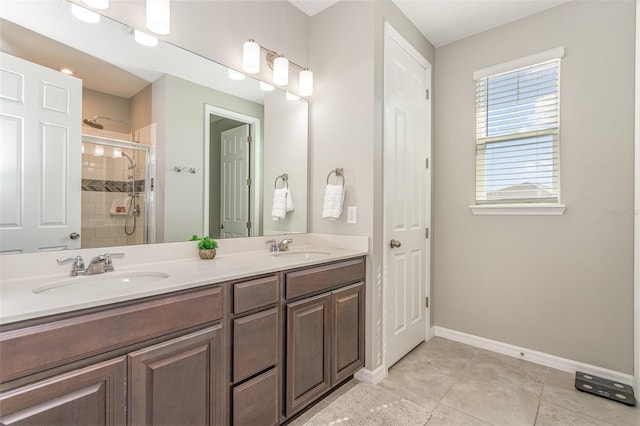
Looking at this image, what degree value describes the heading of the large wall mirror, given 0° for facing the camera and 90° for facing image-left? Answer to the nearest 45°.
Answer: approximately 315°

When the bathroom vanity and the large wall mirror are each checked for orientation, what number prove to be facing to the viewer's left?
0

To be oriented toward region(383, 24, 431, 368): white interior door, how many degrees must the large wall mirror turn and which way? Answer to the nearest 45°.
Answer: approximately 45° to its left

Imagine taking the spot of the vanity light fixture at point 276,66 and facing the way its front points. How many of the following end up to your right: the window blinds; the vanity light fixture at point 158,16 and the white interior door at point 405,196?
1

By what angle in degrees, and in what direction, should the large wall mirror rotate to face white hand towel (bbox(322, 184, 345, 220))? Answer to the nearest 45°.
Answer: approximately 45° to its left

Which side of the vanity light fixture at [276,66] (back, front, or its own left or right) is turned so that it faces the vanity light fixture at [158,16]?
right

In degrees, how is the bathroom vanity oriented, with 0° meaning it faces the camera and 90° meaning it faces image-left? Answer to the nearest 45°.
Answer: approximately 315°
